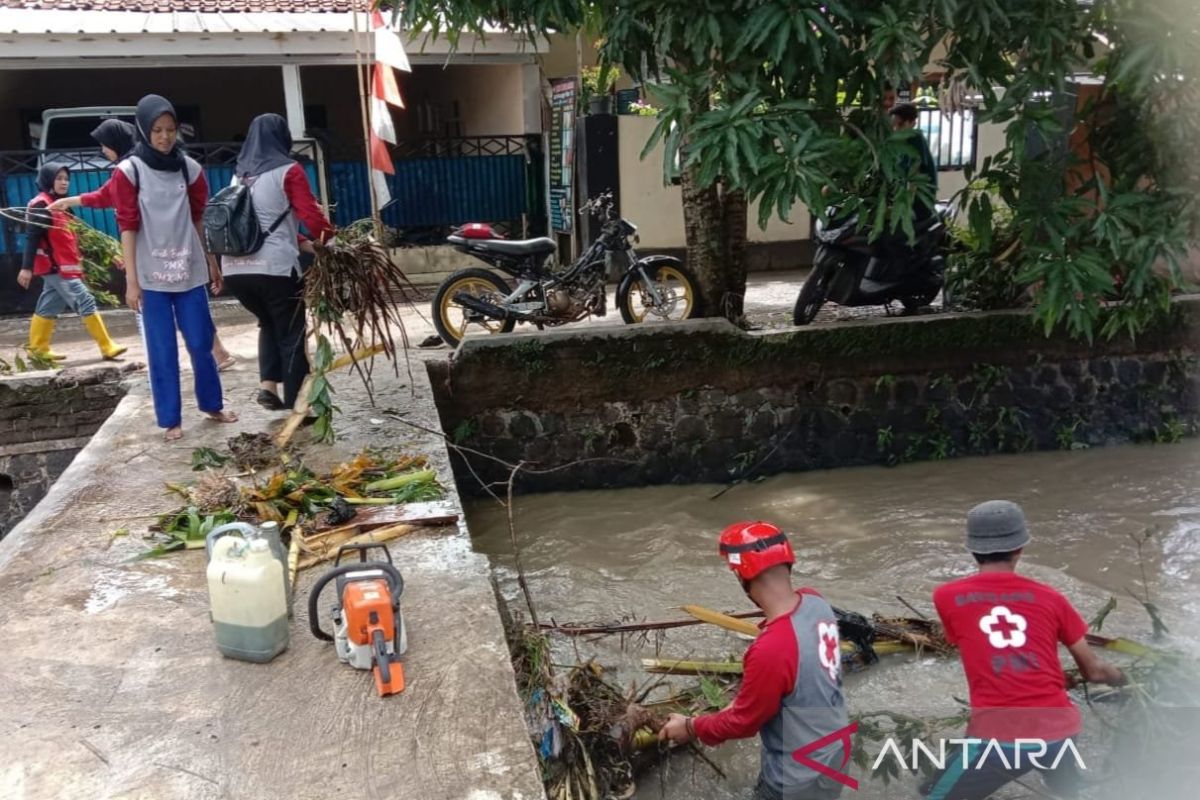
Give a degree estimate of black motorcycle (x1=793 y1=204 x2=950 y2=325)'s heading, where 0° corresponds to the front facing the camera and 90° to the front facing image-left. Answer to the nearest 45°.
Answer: approximately 45°

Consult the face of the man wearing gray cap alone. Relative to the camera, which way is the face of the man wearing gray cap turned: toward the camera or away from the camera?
away from the camera

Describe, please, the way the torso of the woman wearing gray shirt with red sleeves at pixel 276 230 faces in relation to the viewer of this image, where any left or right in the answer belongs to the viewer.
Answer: facing away from the viewer and to the right of the viewer

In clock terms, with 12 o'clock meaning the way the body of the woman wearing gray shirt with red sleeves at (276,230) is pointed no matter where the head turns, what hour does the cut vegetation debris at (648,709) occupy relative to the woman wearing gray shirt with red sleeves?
The cut vegetation debris is roughly at 4 o'clock from the woman wearing gray shirt with red sleeves.

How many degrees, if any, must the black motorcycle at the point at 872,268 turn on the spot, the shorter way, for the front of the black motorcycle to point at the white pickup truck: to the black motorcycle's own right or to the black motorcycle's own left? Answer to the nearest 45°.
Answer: approximately 45° to the black motorcycle's own right

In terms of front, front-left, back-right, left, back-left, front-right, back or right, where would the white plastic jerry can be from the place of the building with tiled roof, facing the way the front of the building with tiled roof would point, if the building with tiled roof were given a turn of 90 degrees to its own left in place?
right

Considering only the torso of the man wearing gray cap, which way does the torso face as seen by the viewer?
away from the camera

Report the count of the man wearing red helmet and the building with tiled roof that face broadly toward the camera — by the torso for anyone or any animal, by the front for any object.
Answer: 1

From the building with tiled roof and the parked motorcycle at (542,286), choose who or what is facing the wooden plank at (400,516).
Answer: the building with tiled roof

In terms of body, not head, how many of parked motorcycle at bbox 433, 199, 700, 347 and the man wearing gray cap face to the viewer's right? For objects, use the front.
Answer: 1

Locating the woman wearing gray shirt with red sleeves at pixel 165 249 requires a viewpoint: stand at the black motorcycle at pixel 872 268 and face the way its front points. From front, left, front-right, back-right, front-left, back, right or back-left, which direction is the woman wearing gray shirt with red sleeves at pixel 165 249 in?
front

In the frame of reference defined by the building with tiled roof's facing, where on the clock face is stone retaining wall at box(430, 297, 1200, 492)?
The stone retaining wall is roughly at 11 o'clock from the building with tiled roof.

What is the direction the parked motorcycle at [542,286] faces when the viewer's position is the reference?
facing to the right of the viewer
